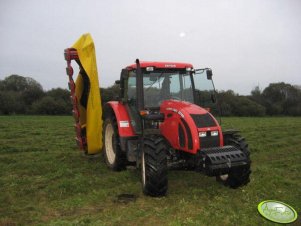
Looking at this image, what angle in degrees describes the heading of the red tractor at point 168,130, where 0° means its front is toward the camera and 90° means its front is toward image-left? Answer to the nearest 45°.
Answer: approximately 315°
